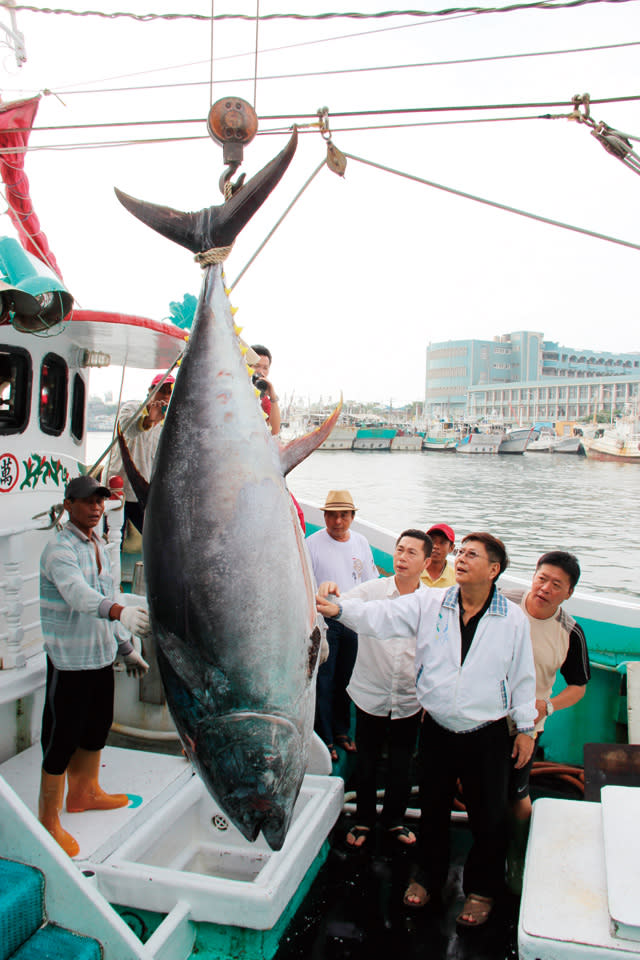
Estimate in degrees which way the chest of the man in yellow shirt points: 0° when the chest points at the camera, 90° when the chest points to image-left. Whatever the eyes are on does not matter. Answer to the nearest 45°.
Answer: approximately 45°

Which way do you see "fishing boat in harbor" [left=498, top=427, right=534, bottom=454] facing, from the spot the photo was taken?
facing the viewer and to the right of the viewer

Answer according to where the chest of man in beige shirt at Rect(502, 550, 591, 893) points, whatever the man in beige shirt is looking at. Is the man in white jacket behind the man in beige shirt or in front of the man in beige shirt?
in front

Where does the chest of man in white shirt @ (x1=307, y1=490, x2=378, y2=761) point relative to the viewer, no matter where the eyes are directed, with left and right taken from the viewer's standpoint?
facing the viewer

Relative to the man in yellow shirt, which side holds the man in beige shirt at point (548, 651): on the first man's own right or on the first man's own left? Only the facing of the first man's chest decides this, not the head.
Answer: on the first man's own left

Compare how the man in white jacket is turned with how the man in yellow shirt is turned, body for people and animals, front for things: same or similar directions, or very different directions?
same or similar directions

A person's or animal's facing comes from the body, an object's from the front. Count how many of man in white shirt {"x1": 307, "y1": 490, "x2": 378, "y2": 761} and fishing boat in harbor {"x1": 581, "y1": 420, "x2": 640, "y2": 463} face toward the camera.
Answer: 1

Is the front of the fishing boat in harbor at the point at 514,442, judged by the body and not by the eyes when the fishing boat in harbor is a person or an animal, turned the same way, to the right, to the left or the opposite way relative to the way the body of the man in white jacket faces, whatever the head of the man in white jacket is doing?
to the left

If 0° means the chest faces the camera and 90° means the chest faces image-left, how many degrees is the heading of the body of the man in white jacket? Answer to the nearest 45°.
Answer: approximately 45°

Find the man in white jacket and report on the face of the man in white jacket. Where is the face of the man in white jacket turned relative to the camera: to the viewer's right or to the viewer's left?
to the viewer's left

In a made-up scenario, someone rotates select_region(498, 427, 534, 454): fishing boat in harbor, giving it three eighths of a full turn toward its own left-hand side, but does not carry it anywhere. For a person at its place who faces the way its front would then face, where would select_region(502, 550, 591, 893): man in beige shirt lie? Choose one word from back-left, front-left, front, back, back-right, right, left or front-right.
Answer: back

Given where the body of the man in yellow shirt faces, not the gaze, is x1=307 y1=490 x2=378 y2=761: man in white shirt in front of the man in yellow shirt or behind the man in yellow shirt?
in front

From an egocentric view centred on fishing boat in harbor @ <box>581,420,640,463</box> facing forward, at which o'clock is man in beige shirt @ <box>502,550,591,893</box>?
The man in beige shirt is roughly at 9 o'clock from the fishing boat in harbor.

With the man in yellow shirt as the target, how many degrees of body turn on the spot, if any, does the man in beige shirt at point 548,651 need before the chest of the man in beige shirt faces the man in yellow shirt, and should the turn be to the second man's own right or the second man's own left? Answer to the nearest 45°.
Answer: approximately 90° to the second man's own right

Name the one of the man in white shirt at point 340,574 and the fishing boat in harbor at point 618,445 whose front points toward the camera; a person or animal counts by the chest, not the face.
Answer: the man in white shirt

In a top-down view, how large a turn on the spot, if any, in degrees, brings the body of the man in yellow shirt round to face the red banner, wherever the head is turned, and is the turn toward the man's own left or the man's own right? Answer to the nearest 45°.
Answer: approximately 45° to the man's own right
